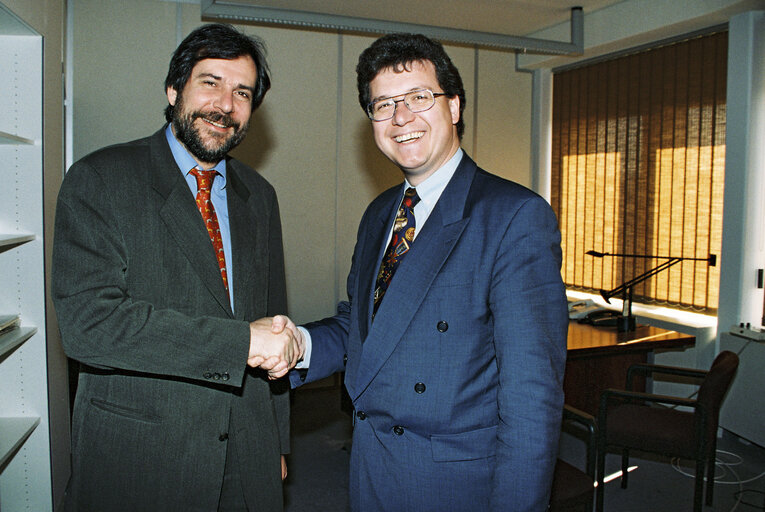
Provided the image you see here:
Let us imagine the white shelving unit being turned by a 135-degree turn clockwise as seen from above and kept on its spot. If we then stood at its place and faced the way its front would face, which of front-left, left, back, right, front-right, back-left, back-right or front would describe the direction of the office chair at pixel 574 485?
left

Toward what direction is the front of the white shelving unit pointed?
to the viewer's right

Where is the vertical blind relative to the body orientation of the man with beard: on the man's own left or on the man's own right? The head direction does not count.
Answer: on the man's own left

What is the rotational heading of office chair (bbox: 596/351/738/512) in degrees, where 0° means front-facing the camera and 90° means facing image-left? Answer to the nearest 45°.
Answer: approximately 90°

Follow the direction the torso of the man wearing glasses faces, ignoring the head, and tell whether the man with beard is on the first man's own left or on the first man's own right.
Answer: on the first man's own right

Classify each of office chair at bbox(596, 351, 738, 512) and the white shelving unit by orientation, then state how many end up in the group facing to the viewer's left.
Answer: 1

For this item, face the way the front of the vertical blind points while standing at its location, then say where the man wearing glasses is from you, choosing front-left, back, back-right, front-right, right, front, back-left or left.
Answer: front-left

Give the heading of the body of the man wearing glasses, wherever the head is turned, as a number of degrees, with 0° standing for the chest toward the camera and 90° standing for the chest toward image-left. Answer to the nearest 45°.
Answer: approximately 45°

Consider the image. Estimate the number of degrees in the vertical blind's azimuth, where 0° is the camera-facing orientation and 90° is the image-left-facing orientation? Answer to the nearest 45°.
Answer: approximately 45°

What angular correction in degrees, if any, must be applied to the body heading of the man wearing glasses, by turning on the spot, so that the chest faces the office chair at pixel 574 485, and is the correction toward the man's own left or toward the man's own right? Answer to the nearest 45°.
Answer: approximately 180°

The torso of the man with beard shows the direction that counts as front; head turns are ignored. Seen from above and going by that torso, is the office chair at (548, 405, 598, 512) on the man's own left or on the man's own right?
on the man's own left

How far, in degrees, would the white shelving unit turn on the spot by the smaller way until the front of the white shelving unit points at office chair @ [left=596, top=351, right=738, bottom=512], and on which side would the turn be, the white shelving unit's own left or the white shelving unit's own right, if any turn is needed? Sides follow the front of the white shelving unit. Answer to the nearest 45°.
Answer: approximately 45° to the white shelving unit's own right

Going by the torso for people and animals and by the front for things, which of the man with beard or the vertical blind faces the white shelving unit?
the vertical blind
